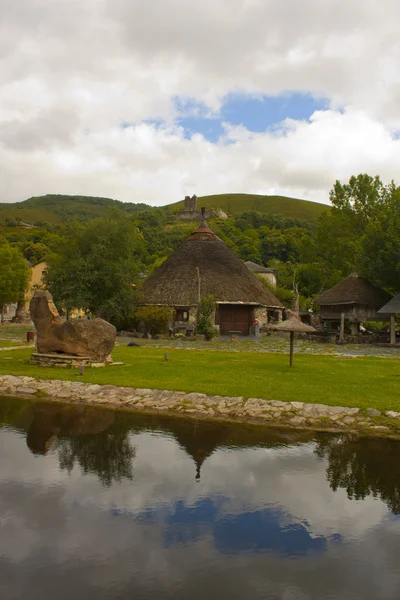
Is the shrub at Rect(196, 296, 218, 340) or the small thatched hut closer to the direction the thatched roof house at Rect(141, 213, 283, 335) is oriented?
the shrub

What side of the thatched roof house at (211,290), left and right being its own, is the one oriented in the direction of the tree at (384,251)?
left

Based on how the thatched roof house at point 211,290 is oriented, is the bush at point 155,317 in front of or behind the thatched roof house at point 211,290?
in front

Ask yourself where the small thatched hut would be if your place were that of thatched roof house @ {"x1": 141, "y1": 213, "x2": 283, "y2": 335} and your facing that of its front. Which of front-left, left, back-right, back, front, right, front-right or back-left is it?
left

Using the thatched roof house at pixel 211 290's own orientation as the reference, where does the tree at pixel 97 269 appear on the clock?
The tree is roughly at 2 o'clock from the thatched roof house.

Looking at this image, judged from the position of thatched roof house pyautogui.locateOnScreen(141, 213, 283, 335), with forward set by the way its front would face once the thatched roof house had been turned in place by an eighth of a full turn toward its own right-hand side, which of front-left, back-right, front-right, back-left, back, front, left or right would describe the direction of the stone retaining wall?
front-left

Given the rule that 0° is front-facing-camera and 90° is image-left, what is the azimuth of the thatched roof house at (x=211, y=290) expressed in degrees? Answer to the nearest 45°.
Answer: approximately 0°

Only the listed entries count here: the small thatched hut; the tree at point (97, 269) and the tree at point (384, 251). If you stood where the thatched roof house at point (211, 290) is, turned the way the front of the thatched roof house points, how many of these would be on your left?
2

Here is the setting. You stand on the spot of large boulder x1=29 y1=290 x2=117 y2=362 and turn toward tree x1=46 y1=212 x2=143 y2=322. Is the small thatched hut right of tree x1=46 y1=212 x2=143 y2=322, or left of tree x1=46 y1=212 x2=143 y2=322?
right

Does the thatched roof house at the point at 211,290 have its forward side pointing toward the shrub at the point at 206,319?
yes
